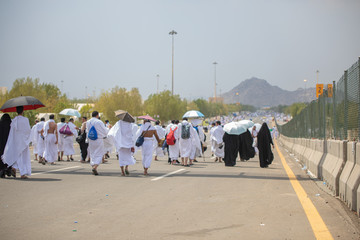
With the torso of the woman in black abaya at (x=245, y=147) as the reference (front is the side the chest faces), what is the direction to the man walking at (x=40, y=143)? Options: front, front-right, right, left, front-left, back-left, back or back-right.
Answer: left

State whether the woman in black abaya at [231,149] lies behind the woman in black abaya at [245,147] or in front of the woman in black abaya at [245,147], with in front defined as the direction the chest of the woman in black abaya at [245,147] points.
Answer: behind

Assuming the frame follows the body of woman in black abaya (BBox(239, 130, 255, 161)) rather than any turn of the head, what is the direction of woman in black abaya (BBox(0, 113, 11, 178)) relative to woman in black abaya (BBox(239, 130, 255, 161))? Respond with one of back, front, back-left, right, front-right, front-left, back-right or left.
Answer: back-left

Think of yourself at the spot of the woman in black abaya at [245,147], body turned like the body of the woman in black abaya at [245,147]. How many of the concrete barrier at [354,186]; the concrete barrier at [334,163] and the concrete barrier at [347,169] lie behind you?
3

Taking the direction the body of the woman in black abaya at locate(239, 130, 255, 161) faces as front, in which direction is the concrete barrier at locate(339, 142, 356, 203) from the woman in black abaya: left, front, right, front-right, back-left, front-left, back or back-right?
back

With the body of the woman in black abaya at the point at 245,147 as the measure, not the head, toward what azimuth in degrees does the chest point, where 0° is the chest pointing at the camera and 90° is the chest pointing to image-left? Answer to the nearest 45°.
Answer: approximately 180°

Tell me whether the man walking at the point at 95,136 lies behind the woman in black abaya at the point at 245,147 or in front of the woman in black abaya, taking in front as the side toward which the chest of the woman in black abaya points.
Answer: behind
